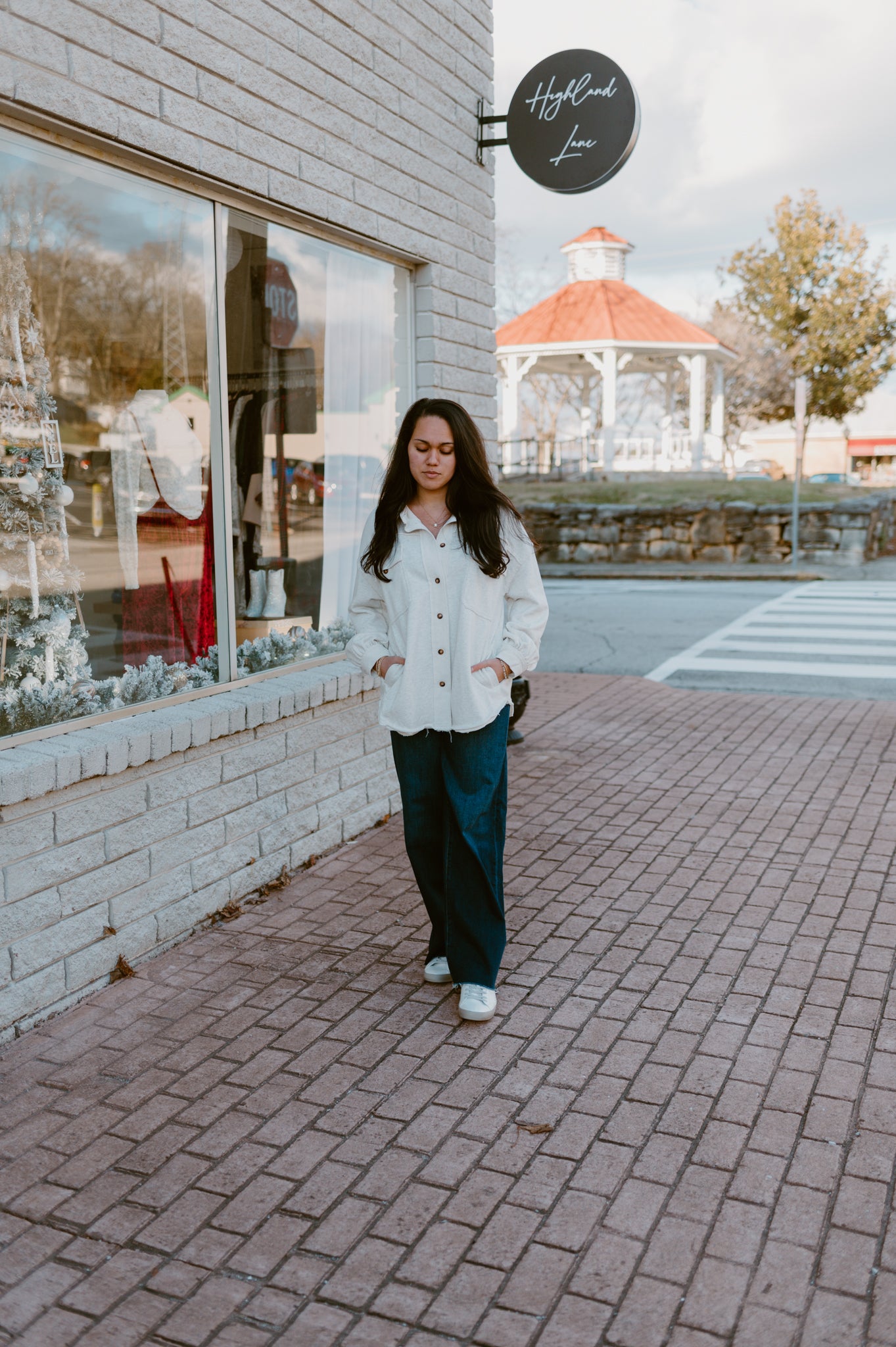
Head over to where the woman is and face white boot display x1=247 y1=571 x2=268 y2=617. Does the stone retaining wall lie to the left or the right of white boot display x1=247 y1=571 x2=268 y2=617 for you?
right

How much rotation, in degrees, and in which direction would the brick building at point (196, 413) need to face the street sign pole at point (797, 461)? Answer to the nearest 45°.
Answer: approximately 90° to its left

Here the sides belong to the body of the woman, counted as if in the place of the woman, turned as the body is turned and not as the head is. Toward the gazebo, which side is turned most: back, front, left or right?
back

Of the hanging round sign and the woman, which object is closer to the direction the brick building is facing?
the woman

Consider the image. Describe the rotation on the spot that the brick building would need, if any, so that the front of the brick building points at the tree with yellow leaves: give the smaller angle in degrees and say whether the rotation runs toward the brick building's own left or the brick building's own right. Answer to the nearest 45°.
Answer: approximately 90° to the brick building's own left

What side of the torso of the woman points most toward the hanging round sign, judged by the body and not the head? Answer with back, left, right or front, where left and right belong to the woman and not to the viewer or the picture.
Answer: back
